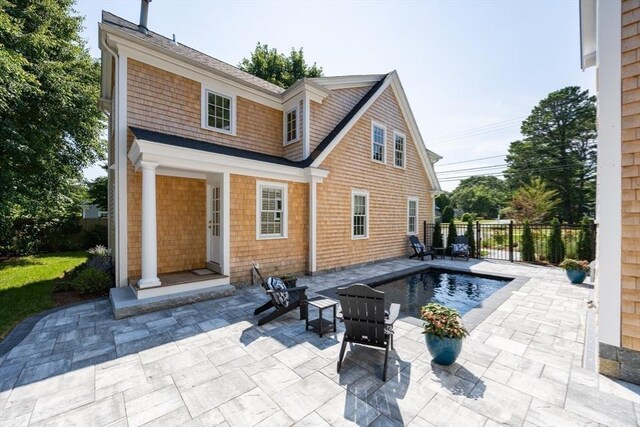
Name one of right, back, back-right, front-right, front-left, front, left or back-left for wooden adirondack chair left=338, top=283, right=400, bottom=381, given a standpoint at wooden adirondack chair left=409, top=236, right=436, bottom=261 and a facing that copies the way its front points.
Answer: front-right

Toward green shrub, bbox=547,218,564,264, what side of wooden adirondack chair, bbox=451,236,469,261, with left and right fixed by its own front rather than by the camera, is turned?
left

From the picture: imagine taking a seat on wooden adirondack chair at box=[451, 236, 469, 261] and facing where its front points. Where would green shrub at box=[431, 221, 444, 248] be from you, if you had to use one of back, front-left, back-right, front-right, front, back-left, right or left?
back-right

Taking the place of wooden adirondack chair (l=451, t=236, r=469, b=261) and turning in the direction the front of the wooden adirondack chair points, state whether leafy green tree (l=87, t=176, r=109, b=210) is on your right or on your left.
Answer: on your right

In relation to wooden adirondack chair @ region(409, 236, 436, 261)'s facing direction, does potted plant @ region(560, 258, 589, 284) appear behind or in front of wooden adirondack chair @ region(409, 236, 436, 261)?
in front

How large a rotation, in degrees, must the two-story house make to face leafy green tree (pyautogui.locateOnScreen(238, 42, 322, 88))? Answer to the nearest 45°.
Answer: approximately 135° to its left

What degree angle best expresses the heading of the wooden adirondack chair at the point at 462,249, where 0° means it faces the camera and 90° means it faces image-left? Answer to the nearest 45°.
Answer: approximately 0°

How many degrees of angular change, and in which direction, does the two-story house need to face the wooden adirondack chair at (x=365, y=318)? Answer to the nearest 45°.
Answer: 0° — it already faces it

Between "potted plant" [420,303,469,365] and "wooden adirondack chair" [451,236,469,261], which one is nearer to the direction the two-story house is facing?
the potted plant

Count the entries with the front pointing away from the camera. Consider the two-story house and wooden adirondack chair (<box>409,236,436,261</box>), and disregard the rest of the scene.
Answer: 0

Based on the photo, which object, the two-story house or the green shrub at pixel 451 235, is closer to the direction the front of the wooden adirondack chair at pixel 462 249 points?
the two-story house

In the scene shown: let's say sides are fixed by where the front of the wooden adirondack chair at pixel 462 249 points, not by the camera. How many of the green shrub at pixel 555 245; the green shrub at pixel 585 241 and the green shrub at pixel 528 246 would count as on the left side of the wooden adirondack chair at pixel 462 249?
3

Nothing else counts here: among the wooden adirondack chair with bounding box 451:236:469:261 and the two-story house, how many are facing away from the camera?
0

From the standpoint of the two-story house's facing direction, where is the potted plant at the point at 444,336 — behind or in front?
in front
